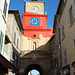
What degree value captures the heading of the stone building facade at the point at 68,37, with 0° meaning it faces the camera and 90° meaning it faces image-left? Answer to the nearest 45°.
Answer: approximately 90°

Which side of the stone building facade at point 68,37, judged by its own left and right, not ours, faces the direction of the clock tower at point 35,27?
right
